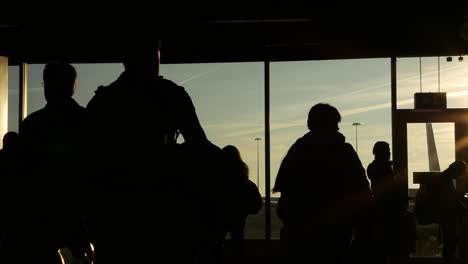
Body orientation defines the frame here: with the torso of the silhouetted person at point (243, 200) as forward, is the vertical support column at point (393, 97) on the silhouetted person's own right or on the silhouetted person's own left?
on the silhouetted person's own right

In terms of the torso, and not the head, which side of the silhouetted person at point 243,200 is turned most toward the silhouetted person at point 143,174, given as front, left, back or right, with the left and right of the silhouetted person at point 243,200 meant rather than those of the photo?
left
